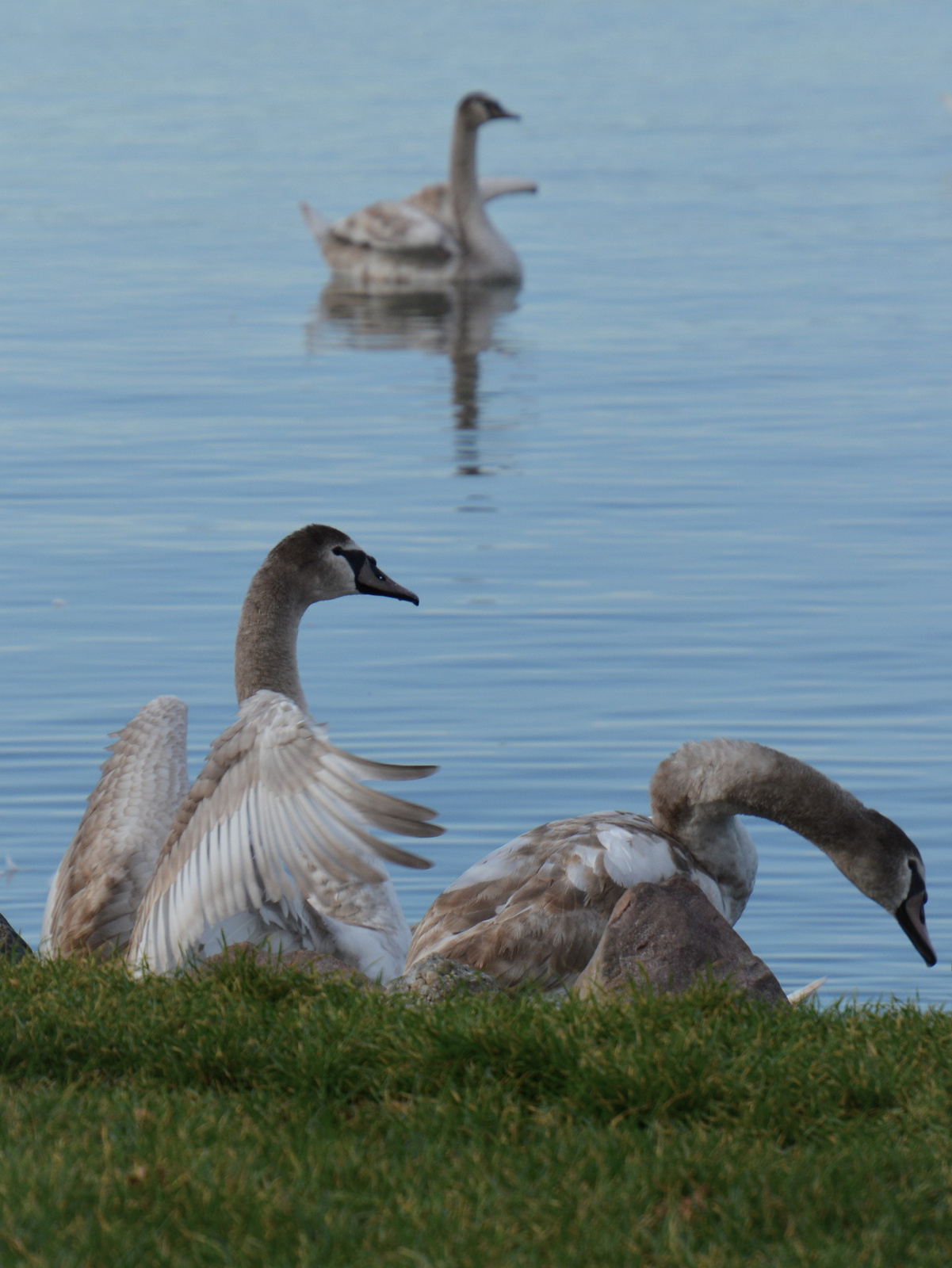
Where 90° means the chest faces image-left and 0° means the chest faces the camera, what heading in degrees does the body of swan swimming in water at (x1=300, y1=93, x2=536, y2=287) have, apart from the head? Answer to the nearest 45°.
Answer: approximately 270°

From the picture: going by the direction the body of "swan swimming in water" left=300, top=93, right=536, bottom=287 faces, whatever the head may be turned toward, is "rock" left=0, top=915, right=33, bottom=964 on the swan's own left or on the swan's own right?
on the swan's own right

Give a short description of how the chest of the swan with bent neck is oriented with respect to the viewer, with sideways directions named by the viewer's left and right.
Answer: facing to the right of the viewer

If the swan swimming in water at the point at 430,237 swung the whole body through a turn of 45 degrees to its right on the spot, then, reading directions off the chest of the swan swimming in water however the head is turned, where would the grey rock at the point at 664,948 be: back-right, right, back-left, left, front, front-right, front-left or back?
front-right

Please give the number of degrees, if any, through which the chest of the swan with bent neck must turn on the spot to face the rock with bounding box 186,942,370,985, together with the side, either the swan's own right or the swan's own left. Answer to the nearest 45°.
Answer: approximately 135° to the swan's own right

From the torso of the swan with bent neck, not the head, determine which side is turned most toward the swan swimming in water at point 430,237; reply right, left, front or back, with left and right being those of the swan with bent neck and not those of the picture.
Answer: left

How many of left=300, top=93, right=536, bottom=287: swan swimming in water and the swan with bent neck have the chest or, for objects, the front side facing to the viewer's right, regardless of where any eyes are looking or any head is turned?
2

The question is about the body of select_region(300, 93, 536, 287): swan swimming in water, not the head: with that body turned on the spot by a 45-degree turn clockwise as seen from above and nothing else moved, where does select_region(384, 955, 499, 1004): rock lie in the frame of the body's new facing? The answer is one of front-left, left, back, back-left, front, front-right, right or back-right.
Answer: front-right

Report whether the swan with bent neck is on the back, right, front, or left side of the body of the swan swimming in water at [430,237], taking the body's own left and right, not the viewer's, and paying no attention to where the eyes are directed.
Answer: right

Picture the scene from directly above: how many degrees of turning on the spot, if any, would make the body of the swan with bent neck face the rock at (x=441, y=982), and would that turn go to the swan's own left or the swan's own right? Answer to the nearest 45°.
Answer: approximately 135° to the swan's own right

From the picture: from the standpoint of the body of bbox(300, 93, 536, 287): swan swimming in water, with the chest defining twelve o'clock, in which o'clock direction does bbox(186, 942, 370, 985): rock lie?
The rock is roughly at 3 o'clock from the swan swimming in water.

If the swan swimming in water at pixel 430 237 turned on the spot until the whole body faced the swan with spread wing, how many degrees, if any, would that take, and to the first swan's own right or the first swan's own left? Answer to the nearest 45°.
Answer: approximately 90° to the first swan's own right
